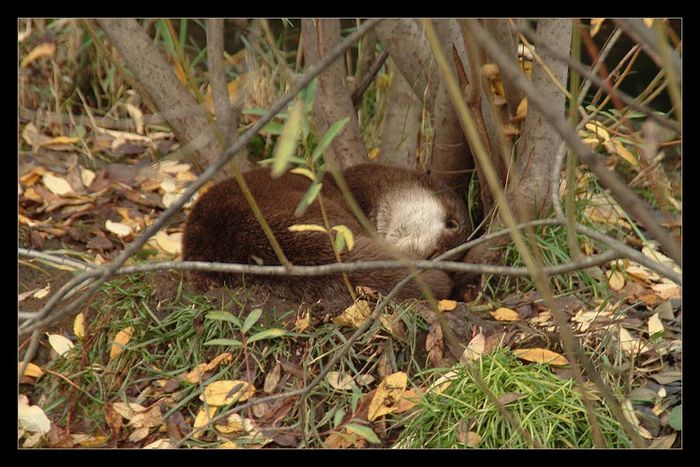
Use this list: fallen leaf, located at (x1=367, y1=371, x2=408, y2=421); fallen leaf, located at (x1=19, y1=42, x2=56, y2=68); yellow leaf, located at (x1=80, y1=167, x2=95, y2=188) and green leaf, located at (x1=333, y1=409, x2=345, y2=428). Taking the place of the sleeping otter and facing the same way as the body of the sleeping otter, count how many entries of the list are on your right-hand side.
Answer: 2

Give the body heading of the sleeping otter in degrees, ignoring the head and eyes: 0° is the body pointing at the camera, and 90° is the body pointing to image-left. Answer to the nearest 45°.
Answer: approximately 270°

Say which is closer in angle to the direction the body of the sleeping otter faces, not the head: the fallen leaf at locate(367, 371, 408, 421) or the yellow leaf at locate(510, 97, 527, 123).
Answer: the yellow leaf

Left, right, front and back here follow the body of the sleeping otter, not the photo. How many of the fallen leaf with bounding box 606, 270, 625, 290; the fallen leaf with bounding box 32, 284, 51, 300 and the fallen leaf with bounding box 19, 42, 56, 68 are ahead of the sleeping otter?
1

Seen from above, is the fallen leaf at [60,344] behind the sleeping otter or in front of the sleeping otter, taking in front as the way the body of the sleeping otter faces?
behind

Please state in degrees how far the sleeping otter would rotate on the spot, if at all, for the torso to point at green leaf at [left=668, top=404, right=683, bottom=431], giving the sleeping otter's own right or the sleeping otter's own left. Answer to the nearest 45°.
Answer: approximately 45° to the sleeping otter's own right

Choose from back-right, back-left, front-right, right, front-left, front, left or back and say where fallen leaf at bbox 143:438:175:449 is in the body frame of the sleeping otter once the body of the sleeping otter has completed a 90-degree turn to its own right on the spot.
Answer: front-right

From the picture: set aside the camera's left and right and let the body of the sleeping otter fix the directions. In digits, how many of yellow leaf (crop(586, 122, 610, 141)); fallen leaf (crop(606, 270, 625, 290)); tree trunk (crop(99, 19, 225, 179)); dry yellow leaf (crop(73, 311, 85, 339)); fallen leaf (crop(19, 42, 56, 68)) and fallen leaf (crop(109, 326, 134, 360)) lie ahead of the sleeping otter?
2

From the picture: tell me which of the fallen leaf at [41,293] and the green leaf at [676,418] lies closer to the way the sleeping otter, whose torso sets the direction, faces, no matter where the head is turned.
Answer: the green leaf

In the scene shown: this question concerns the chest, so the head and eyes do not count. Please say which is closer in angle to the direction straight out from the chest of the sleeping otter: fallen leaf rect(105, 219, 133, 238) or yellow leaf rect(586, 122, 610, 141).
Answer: the yellow leaf

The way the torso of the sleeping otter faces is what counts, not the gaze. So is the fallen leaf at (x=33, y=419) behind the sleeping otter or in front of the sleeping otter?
behind

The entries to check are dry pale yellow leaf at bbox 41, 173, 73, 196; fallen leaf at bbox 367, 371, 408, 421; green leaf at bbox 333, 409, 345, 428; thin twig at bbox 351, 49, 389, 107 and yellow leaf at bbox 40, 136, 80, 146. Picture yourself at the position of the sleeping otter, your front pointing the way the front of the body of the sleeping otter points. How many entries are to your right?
2

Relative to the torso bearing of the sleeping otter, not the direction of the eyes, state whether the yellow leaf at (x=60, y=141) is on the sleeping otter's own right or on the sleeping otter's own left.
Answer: on the sleeping otter's own left

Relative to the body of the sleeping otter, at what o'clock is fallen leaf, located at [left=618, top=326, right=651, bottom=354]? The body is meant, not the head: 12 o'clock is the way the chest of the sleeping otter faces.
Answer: The fallen leaf is roughly at 1 o'clock from the sleeping otter.
